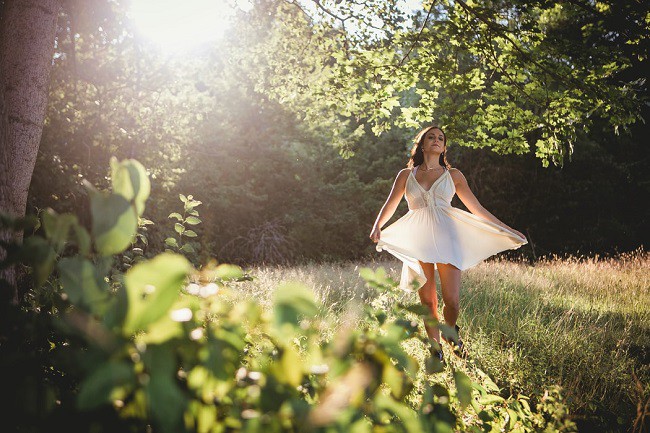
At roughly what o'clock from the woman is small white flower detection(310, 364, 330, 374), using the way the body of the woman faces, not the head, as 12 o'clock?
The small white flower is roughly at 12 o'clock from the woman.

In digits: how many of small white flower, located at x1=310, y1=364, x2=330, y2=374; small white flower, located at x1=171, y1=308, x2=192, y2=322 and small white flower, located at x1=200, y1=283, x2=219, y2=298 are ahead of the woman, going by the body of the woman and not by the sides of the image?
3

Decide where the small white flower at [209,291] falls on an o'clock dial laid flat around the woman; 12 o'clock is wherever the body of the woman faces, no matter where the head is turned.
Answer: The small white flower is roughly at 12 o'clock from the woman.

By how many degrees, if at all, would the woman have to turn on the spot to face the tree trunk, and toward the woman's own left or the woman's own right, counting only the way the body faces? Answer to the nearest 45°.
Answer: approximately 45° to the woman's own right

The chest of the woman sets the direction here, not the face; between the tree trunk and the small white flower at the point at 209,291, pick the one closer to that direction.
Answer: the small white flower

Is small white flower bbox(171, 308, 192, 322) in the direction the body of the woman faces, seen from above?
yes

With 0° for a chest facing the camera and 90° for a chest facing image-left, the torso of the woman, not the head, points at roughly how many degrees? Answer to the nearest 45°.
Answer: approximately 0°
